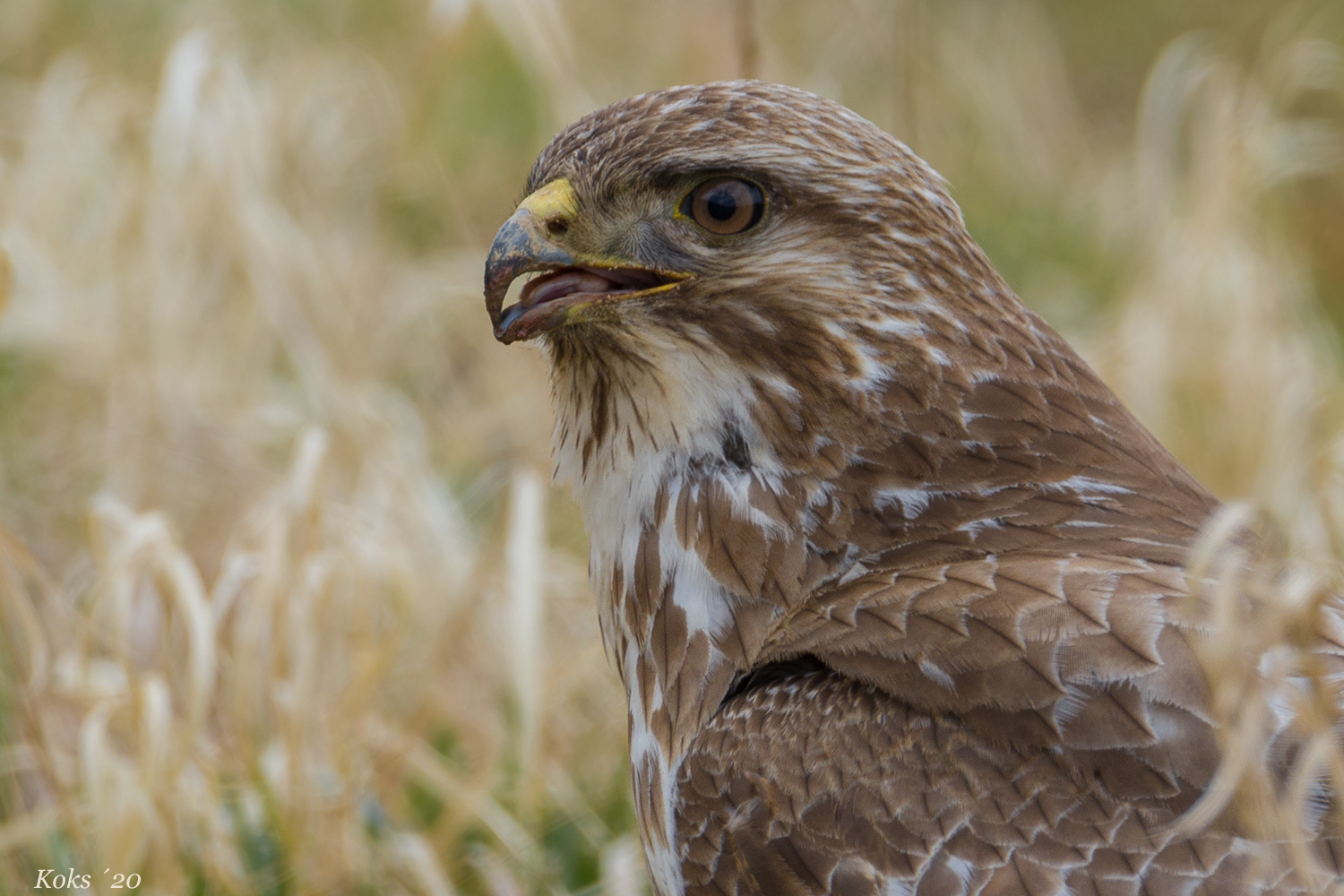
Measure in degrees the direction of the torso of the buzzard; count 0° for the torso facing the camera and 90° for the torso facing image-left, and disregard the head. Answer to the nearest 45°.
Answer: approximately 90°
